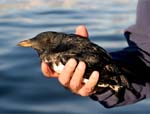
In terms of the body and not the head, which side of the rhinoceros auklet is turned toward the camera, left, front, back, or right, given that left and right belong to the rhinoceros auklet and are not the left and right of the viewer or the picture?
left
